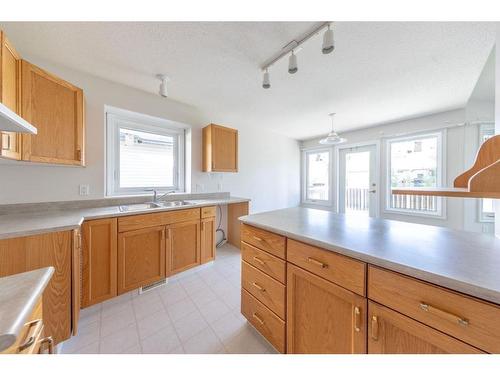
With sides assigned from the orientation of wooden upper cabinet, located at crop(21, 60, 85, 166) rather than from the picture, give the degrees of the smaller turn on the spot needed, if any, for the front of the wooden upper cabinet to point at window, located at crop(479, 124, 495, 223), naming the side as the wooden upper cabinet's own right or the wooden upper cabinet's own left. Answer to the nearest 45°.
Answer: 0° — it already faces it

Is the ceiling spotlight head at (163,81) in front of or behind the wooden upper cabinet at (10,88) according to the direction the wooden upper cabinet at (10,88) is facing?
in front

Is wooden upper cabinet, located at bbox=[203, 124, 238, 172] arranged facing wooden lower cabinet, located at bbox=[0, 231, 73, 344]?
no

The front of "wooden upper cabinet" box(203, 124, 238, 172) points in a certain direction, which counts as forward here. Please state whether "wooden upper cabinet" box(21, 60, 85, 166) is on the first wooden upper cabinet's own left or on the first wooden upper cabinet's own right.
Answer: on the first wooden upper cabinet's own right

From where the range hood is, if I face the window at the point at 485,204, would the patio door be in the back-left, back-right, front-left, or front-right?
front-left

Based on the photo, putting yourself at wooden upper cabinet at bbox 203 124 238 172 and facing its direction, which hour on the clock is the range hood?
The range hood is roughly at 2 o'clock from the wooden upper cabinet.

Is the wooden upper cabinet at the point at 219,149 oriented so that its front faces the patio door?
no

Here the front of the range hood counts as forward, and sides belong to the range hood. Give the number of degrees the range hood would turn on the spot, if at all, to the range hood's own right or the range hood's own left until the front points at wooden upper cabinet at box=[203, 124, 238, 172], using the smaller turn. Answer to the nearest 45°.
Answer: approximately 45° to the range hood's own left

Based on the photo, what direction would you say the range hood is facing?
to the viewer's right

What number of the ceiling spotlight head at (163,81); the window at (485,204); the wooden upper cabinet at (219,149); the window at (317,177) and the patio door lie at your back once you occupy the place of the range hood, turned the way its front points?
0

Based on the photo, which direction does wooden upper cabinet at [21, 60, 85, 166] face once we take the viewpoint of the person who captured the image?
facing the viewer and to the right of the viewer

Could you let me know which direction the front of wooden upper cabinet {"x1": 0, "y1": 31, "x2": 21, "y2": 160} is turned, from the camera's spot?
facing to the right of the viewer

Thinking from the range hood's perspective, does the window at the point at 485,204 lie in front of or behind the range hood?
in front
